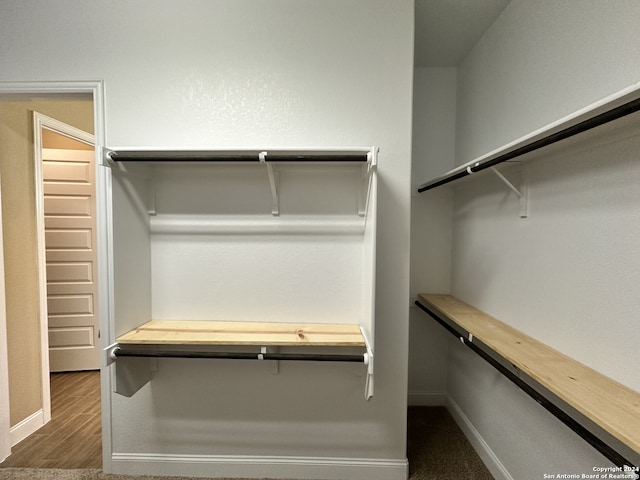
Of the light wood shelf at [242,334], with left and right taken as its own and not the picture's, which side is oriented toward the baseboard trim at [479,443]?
left

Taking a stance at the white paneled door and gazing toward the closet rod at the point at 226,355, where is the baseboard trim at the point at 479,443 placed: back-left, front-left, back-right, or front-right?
front-left

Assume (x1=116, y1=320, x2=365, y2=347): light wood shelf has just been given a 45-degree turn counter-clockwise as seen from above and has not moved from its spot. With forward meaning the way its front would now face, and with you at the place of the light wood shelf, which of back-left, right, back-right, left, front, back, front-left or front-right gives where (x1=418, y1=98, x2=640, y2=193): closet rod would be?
front

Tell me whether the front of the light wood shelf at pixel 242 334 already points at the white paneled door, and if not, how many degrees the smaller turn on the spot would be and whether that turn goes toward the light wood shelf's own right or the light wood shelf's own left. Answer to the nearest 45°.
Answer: approximately 135° to the light wood shelf's own right

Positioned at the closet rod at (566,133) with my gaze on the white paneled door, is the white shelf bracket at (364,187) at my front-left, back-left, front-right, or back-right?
front-right

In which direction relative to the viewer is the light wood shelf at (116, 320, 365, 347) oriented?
toward the camera

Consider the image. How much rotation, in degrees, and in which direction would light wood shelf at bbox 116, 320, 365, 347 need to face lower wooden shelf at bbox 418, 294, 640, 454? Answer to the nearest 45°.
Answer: approximately 45° to its left

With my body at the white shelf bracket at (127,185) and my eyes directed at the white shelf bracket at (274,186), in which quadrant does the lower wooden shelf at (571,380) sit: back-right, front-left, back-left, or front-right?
front-right
